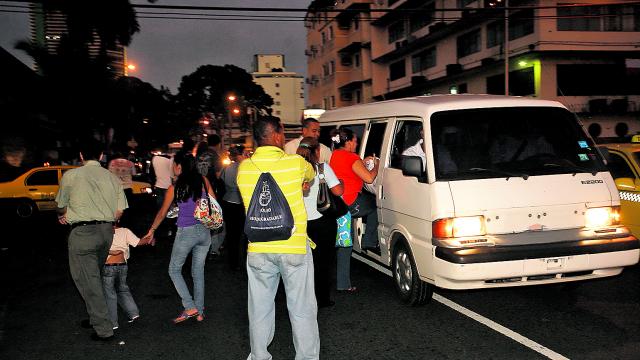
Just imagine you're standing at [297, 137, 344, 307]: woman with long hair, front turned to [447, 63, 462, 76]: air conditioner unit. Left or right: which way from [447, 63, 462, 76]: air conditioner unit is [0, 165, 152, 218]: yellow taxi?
left

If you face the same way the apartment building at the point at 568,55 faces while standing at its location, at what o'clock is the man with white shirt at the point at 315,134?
The man with white shirt is roughly at 11 o'clock from the apartment building.

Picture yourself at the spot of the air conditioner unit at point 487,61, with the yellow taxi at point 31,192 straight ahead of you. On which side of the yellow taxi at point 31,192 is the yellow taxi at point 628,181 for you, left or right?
left

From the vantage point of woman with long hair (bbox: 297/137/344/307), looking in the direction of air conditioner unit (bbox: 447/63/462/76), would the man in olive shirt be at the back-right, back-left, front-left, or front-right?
back-left

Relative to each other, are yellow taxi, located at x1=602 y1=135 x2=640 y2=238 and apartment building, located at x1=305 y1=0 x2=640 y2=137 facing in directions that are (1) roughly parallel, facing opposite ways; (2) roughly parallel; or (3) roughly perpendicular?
roughly perpendicular

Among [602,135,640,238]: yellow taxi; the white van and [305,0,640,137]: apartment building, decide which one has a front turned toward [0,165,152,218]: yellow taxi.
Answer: the apartment building

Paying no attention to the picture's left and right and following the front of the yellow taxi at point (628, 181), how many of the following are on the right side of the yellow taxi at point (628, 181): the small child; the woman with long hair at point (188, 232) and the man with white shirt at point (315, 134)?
3

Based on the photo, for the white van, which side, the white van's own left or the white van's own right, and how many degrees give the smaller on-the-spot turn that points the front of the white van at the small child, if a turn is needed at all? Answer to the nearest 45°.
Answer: approximately 135° to the white van's own right

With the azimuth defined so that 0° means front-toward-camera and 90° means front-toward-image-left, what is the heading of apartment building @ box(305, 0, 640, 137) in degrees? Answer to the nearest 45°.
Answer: approximately 45°

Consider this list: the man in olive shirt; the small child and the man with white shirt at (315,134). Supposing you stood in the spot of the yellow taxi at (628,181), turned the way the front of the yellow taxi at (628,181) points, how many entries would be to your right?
3
